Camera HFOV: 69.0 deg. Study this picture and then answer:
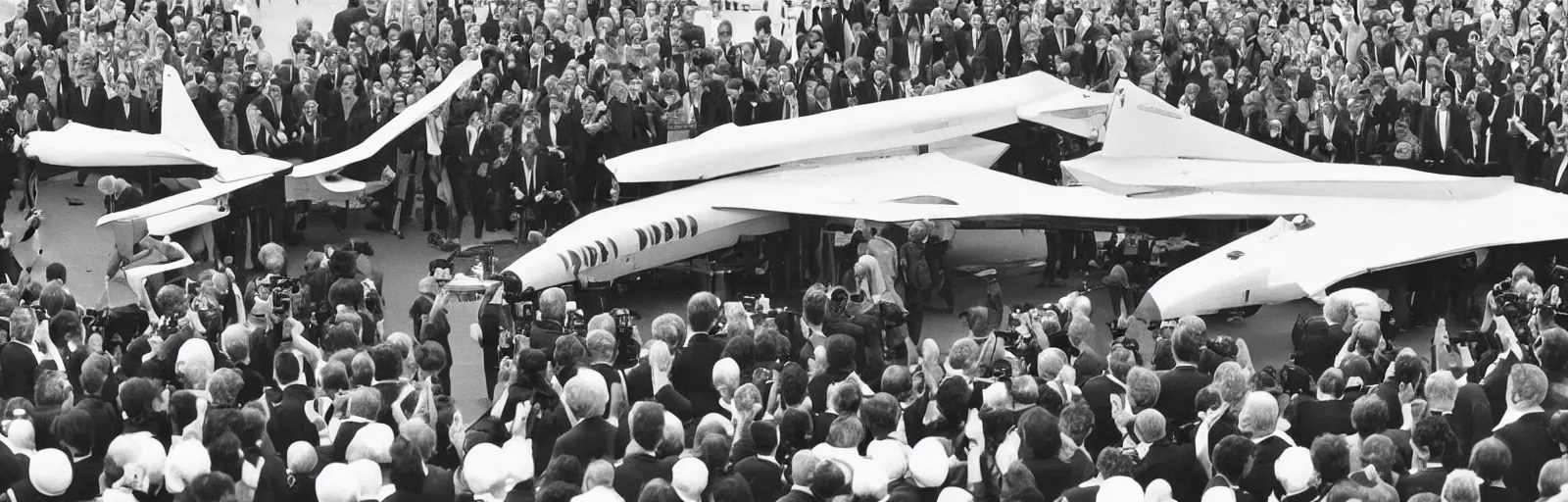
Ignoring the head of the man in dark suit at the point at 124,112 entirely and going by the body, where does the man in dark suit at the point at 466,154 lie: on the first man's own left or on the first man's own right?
on the first man's own left

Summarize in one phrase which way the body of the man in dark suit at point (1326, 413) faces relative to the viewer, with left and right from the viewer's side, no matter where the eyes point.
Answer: facing away from the viewer

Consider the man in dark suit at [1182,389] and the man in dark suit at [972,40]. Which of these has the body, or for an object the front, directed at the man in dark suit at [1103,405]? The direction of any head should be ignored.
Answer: the man in dark suit at [972,40]

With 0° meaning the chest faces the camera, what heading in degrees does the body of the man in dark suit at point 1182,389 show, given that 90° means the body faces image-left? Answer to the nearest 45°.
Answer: approximately 180°

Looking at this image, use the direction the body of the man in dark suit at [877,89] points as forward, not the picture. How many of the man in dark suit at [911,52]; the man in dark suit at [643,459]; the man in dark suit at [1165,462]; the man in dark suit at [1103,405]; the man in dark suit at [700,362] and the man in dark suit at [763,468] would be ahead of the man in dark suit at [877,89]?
5

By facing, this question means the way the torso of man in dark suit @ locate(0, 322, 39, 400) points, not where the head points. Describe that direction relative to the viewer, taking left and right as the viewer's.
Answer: facing away from the viewer and to the right of the viewer

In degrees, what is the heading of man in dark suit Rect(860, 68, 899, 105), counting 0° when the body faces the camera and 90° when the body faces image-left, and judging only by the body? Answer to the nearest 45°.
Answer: approximately 0°

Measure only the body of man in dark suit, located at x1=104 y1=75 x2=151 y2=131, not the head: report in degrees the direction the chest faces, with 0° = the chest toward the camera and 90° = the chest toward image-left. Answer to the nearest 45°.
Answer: approximately 0°

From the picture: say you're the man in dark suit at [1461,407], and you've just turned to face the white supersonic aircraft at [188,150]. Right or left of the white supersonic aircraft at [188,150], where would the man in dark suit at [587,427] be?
left

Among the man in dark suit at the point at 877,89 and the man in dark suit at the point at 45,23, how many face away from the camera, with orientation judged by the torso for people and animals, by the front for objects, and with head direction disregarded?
0

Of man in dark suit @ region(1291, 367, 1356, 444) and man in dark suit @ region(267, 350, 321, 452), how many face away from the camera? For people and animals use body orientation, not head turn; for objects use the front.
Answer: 2

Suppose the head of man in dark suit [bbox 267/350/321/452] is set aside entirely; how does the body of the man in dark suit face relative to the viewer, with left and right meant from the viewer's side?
facing away from the viewer

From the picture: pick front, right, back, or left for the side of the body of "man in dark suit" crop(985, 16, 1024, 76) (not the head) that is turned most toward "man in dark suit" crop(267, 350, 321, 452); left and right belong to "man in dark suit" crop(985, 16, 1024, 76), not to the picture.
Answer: front
